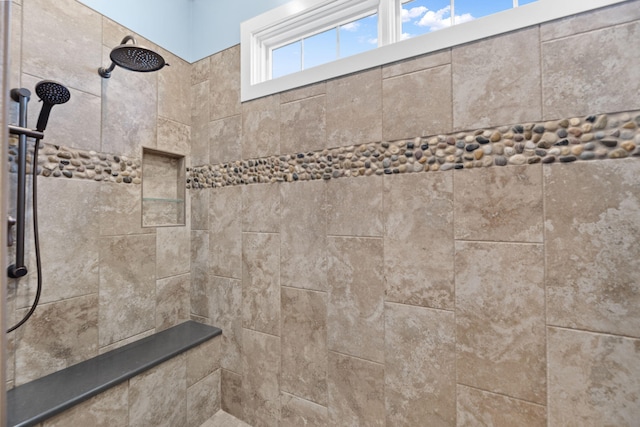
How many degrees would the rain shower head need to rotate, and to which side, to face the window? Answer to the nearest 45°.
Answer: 0° — it already faces it

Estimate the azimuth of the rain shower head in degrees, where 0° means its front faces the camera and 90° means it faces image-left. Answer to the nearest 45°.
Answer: approximately 315°

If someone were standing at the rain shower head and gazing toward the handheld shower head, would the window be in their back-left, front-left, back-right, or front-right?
back-left
